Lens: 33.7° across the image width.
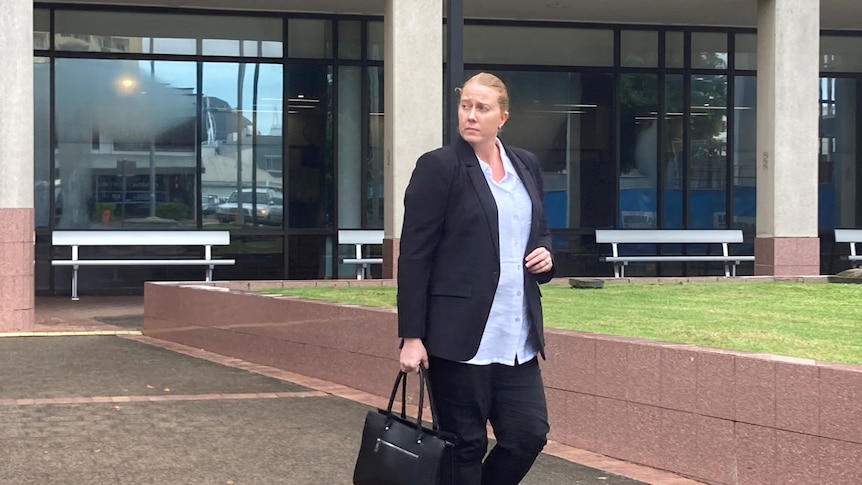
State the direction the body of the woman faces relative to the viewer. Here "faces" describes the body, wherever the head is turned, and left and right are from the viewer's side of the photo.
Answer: facing the viewer and to the right of the viewer

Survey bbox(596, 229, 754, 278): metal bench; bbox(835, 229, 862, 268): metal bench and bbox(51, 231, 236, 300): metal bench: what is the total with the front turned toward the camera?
3

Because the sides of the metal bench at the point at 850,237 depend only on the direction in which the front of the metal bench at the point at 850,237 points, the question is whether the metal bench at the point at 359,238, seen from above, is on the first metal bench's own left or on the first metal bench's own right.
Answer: on the first metal bench's own right

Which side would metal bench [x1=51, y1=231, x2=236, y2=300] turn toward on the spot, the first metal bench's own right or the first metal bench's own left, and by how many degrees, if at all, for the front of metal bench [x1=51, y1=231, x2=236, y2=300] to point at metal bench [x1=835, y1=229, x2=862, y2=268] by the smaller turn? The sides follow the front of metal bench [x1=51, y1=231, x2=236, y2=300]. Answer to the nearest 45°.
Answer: approximately 90° to the first metal bench's own left

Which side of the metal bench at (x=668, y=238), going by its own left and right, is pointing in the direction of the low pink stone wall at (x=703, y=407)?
front

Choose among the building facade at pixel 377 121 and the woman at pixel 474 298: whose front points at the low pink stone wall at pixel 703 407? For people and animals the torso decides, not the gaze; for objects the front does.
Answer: the building facade

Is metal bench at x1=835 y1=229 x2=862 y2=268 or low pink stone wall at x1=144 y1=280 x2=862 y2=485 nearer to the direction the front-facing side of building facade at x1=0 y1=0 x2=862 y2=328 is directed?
the low pink stone wall

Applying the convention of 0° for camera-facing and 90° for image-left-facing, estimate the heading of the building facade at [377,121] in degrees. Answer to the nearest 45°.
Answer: approximately 0°

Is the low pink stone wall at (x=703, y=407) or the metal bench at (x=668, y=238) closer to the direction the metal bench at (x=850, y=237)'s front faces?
the low pink stone wall

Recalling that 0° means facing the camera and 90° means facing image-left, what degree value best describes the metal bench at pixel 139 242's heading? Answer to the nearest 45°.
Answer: approximately 0°

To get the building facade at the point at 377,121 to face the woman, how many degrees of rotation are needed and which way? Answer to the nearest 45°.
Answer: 0° — it already faces them
